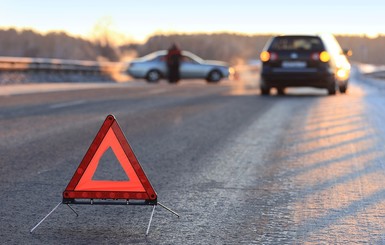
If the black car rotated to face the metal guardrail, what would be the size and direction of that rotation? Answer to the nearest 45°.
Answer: approximately 45° to its left

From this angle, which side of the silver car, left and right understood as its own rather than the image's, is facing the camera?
right

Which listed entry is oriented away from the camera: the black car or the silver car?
the black car

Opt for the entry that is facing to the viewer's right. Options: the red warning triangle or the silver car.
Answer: the silver car

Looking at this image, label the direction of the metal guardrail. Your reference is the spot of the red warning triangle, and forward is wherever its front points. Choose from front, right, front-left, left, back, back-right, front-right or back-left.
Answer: back

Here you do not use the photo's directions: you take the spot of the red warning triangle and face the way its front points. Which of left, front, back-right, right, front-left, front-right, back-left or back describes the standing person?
back

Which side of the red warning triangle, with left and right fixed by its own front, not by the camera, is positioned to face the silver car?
back

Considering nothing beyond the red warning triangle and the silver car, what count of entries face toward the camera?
1

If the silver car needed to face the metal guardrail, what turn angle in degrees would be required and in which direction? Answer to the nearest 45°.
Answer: approximately 180°

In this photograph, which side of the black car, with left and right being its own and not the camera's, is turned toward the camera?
back

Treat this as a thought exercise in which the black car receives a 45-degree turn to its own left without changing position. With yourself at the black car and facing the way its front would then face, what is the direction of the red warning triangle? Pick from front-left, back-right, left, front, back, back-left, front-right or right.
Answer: back-left

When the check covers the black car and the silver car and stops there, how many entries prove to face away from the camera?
1

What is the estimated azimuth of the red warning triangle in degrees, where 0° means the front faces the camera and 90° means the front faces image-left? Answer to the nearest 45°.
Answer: approximately 0°
